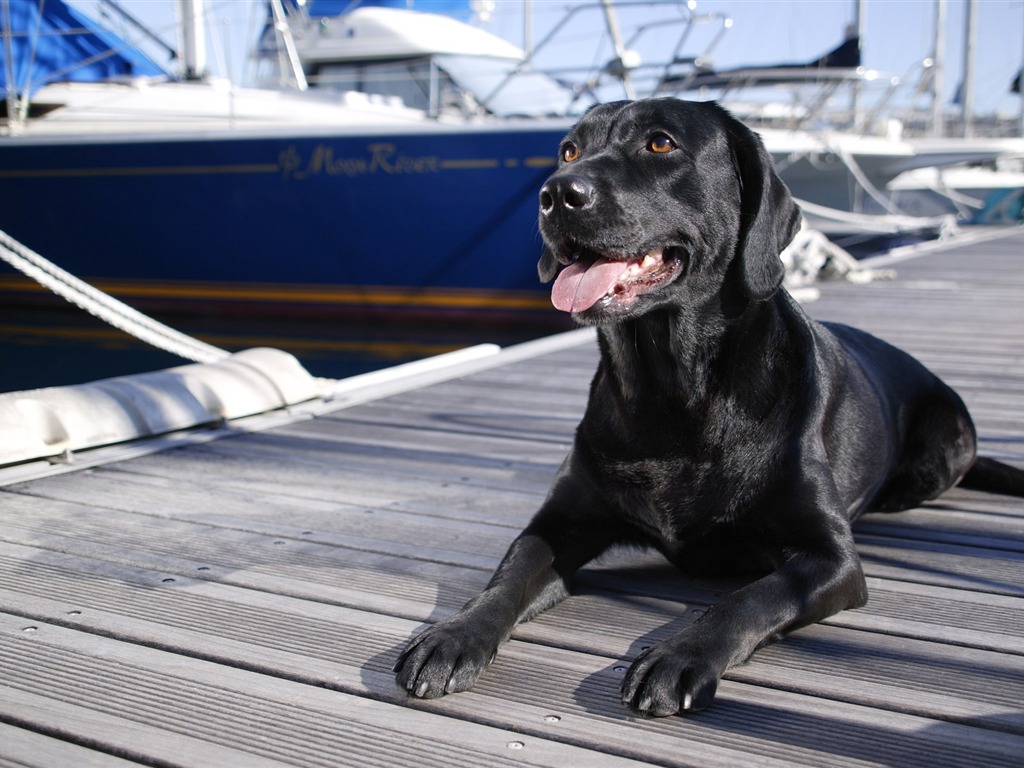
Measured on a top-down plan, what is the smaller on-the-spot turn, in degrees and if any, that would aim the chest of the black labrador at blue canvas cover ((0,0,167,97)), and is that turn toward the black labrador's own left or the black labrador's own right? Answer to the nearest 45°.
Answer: approximately 90° to the black labrador's own right

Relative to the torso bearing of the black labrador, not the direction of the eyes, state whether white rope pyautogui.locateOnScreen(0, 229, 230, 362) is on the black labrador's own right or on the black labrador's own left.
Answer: on the black labrador's own right

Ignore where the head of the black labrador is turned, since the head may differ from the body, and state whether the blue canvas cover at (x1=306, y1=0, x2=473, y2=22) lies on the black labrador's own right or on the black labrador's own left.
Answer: on the black labrador's own right
